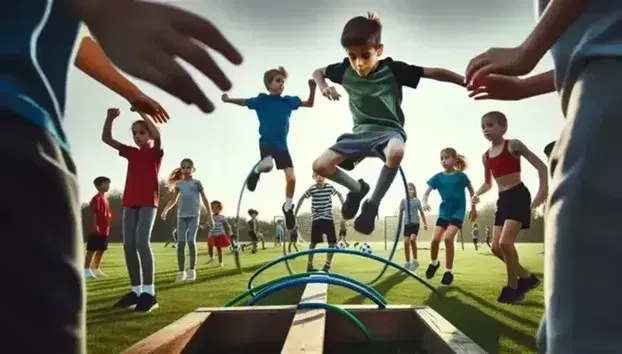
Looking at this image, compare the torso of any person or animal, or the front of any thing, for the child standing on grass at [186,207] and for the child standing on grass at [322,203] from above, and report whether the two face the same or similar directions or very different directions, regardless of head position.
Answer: same or similar directions

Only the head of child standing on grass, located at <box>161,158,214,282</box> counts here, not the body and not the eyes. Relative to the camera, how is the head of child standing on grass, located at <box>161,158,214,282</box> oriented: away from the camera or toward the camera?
toward the camera

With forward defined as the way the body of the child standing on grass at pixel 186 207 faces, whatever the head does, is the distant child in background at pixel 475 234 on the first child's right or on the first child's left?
on the first child's left

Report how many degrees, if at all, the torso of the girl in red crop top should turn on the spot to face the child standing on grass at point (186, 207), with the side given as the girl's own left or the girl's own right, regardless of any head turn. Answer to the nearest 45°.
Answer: approximately 45° to the girl's own right

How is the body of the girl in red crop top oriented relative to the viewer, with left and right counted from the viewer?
facing the viewer and to the left of the viewer

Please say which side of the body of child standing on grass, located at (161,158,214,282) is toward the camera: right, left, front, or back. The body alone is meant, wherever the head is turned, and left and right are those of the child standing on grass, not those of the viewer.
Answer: front

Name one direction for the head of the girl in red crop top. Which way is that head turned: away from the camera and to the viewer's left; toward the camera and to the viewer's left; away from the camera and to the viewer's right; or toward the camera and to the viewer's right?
toward the camera and to the viewer's left

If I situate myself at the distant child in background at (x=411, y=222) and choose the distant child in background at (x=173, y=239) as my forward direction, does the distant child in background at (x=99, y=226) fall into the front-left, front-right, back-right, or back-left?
front-left

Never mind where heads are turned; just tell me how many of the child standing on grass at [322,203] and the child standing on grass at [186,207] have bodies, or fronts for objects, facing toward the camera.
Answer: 2

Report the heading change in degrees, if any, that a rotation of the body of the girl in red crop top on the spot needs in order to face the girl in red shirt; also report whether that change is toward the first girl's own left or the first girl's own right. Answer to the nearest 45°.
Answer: approximately 45° to the first girl's own right

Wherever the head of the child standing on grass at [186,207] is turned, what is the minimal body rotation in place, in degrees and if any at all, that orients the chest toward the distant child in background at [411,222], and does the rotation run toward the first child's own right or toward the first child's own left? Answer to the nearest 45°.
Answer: approximately 90° to the first child's own left

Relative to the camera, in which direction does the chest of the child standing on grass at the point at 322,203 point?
toward the camera

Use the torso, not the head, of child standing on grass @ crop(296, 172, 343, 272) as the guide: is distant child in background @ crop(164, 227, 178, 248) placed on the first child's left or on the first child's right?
on the first child's right
